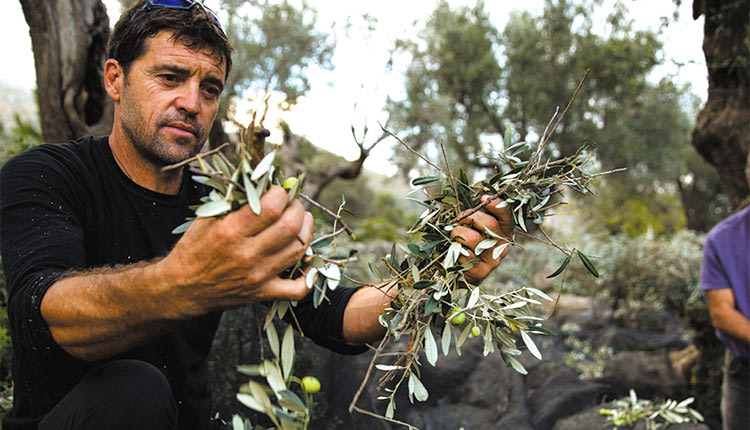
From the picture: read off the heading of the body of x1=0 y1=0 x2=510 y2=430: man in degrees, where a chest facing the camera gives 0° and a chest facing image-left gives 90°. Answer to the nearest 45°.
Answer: approximately 315°

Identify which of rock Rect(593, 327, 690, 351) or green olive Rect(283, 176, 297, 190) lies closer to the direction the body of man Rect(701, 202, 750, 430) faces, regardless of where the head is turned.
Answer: the green olive

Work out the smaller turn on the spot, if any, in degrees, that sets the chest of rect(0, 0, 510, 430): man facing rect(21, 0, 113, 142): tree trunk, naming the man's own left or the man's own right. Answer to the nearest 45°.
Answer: approximately 180°

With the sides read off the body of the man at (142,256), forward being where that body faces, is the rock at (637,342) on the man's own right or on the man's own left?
on the man's own left

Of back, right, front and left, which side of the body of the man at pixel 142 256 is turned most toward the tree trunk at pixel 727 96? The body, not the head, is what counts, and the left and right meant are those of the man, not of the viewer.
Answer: left

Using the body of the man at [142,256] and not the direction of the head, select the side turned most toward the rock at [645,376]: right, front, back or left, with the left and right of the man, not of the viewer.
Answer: left
